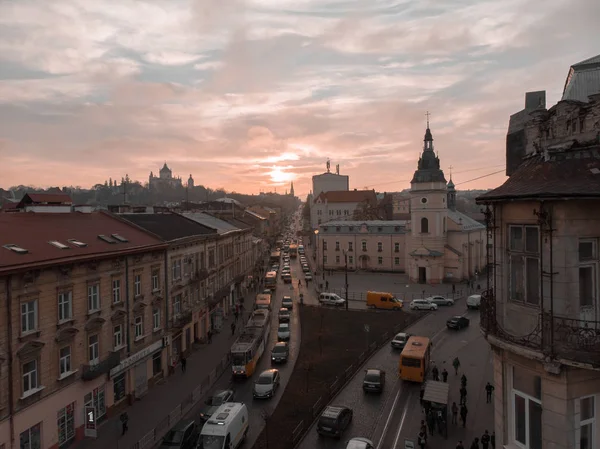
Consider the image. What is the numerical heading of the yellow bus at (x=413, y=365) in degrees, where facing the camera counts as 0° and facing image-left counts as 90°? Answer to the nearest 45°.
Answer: approximately 180°

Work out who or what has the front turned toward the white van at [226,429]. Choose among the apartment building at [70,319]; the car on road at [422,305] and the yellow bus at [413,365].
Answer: the apartment building

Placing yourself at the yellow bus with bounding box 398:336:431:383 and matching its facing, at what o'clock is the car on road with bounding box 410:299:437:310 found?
The car on road is roughly at 12 o'clock from the yellow bus.

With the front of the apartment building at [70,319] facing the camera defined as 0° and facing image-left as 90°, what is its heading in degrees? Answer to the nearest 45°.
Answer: approximately 315°

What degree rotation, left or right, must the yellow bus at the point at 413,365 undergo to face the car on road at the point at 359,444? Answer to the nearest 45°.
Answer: approximately 180°

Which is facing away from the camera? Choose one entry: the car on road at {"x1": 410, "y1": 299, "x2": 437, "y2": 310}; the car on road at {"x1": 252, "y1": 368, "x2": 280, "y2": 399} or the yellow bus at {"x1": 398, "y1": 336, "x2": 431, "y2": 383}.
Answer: the yellow bus

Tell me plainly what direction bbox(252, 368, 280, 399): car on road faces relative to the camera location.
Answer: facing the viewer and to the left of the viewer
